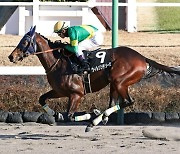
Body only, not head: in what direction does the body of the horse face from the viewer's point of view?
to the viewer's left

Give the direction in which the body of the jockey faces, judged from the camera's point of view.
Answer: to the viewer's left
